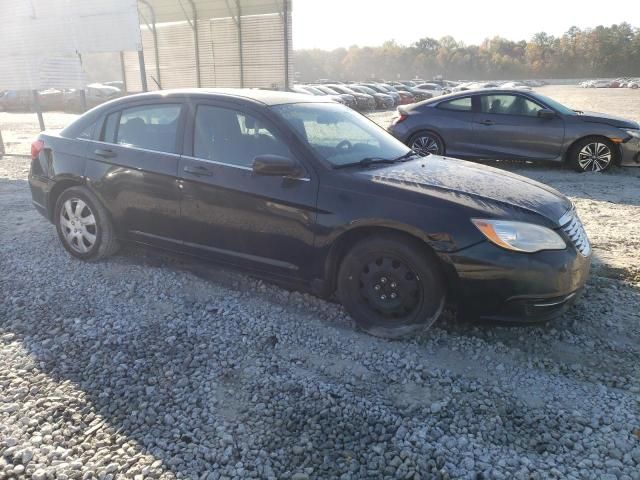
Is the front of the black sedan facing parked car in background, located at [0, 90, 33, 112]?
no

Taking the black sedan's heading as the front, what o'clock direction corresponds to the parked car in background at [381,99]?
The parked car in background is roughly at 8 o'clock from the black sedan.

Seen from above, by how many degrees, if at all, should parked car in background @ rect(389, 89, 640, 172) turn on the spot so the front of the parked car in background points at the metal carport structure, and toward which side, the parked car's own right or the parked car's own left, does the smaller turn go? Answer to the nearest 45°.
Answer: approximately 135° to the parked car's own left

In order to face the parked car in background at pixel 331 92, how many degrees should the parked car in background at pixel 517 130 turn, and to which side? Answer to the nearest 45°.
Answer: approximately 135° to its left

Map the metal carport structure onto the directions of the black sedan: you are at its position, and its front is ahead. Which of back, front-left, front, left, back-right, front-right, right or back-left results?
back-left

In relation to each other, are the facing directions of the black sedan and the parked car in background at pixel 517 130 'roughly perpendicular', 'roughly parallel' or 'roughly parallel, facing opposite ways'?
roughly parallel

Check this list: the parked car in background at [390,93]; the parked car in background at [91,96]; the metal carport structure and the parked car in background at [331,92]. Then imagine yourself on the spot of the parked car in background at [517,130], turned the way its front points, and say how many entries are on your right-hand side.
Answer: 0

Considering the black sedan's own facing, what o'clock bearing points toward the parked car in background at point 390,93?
The parked car in background is roughly at 8 o'clock from the black sedan.

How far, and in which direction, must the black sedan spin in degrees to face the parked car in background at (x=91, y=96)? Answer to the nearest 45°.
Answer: approximately 180°

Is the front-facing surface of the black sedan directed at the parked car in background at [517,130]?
no

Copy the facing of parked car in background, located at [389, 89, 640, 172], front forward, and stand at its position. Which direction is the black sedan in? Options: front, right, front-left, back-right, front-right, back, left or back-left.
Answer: right

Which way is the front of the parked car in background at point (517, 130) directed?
to the viewer's right

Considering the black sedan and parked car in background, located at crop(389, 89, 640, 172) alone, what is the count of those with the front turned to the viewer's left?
0

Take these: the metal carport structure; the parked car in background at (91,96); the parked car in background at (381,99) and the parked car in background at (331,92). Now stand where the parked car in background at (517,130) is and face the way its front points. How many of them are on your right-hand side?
0

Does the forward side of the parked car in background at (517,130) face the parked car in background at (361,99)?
no

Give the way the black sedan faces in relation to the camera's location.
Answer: facing the viewer and to the right of the viewer

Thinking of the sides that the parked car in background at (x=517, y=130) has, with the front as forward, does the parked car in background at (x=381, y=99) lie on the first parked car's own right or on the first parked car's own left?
on the first parked car's own left
